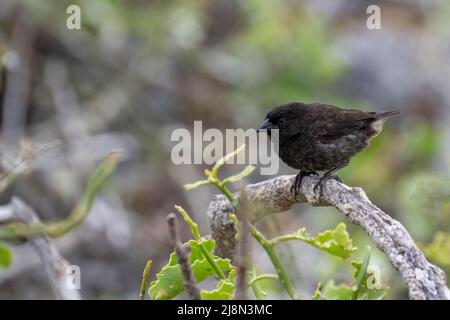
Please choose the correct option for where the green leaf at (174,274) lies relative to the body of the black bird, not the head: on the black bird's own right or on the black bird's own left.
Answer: on the black bird's own left

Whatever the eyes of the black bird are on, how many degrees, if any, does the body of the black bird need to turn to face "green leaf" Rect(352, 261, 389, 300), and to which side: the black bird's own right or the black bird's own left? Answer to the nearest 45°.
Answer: approximately 90° to the black bird's own left

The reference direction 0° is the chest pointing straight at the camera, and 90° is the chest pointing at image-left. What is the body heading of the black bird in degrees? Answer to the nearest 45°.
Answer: approximately 90°

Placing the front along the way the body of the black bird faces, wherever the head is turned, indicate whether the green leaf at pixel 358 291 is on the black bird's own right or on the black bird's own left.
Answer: on the black bird's own left
